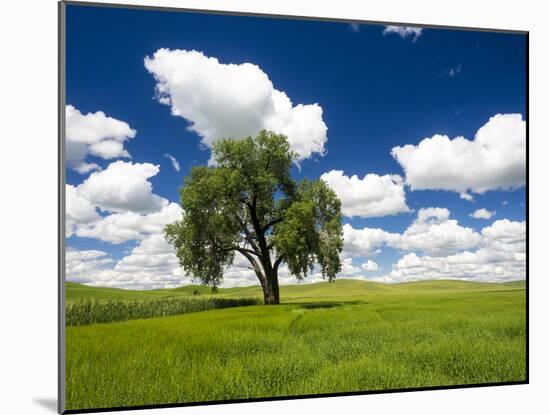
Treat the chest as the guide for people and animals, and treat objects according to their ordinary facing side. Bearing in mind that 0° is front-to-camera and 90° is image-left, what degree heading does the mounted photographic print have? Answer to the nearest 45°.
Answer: approximately 315°
